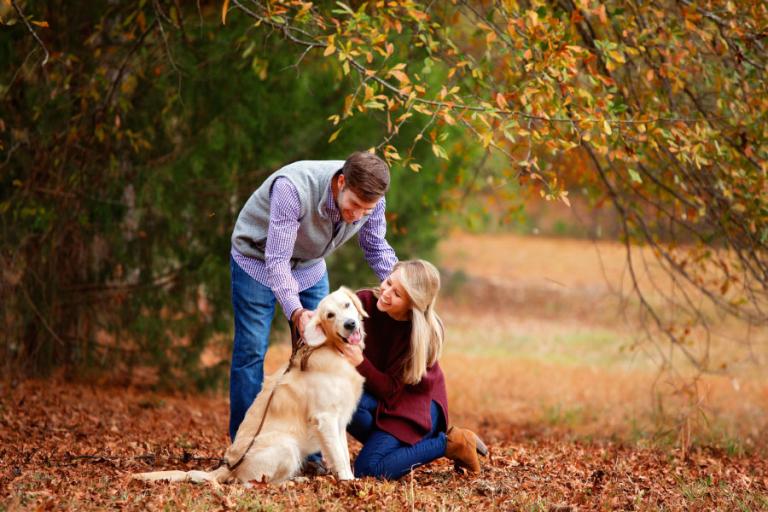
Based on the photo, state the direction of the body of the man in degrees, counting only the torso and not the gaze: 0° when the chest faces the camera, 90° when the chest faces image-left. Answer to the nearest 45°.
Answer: approximately 315°

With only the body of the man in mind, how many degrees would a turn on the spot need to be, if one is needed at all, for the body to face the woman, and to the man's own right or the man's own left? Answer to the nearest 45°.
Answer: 0° — they already face them

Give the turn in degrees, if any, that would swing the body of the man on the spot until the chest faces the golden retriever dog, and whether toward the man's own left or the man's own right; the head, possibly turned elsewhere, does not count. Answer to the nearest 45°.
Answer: approximately 45° to the man's own right

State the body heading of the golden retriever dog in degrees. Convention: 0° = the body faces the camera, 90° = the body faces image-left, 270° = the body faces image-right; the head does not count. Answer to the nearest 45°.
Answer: approximately 270°
